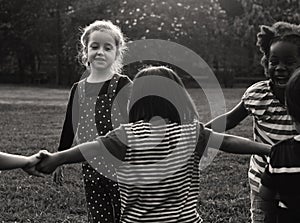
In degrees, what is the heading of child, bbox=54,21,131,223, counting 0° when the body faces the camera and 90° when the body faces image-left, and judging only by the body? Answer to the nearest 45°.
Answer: approximately 0°

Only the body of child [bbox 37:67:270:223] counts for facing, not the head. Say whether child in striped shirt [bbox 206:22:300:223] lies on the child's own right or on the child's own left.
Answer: on the child's own right

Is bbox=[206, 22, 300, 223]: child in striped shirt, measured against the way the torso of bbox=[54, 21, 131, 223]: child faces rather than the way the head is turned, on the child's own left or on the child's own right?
on the child's own left

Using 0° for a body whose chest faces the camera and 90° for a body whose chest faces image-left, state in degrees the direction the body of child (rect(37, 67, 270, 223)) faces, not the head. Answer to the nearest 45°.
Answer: approximately 180°

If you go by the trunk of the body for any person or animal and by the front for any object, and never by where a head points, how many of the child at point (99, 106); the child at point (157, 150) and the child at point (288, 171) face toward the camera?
1

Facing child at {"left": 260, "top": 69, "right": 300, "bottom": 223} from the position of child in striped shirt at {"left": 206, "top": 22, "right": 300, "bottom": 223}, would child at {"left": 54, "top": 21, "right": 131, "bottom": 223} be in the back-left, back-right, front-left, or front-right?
back-right

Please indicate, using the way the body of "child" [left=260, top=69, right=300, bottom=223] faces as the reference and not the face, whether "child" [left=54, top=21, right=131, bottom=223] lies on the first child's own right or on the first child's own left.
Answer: on the first child's own left

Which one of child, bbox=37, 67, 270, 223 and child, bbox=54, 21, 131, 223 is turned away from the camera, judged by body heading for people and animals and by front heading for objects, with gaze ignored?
child, bbox=37, 67, 270, 223

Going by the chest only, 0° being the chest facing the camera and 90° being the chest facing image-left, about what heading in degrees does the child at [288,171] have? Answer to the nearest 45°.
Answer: approximately 180°

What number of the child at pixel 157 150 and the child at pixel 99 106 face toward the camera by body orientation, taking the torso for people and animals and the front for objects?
1

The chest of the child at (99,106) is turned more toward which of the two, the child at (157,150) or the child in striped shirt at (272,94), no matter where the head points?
the child

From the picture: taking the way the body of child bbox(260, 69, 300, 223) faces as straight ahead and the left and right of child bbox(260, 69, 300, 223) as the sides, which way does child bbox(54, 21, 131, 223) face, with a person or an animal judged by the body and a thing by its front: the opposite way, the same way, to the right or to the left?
the opposite way

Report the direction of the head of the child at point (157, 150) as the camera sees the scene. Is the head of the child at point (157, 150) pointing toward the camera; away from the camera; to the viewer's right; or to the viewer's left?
away from the camera

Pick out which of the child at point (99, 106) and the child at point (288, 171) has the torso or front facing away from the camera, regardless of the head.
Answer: the child at point (288, 171)

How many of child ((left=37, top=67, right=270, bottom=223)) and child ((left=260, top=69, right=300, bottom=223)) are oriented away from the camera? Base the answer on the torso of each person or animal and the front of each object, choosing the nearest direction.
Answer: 2
